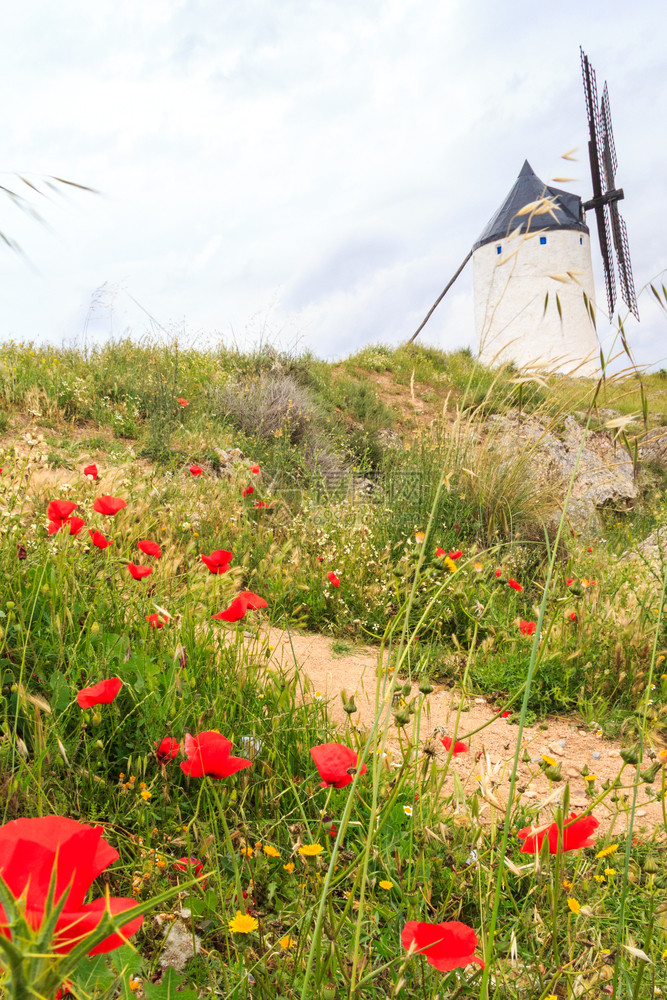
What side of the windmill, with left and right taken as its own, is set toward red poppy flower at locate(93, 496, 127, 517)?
right

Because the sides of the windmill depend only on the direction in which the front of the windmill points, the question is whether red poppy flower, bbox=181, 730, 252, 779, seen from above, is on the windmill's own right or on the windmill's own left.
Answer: on the windmill's own right

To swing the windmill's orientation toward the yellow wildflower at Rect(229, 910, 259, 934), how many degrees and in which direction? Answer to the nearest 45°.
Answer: approximately 90° to its right

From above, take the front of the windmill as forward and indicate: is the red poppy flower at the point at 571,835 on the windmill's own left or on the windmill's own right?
on the windmill's own right

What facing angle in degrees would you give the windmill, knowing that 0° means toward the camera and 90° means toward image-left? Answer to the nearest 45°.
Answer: approximately 270°

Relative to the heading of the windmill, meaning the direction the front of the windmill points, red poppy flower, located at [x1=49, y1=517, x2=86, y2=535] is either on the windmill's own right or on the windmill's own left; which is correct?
on the windmill's own right

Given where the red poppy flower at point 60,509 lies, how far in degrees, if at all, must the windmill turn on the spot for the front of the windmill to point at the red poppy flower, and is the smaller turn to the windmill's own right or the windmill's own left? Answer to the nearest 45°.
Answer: approximately 90° to the windmill's own right

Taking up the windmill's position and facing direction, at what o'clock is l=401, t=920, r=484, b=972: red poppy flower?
The red poppy flower is roughly at 3 o'clock from the windmill.

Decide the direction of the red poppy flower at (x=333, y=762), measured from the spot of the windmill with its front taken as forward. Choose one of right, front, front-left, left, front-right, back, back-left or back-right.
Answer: right

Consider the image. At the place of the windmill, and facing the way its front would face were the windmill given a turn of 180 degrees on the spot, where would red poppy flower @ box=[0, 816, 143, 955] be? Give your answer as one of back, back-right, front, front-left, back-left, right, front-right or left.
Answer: left

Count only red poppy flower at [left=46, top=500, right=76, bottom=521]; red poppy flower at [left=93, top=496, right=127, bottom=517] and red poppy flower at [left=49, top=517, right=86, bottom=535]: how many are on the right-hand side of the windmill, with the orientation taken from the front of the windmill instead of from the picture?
3

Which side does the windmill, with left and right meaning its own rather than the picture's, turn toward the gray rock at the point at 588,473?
right
